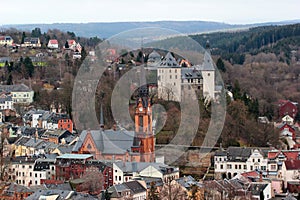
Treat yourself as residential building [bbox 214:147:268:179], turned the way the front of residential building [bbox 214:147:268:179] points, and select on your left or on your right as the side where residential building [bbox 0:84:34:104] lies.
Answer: on your right

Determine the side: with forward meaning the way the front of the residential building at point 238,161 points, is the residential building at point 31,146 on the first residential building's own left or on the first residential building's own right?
on the first residential building's own right

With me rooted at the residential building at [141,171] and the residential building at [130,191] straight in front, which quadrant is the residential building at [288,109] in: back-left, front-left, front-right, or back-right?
back-left

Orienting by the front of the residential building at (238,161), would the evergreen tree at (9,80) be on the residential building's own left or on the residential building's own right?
on the residential building's own right

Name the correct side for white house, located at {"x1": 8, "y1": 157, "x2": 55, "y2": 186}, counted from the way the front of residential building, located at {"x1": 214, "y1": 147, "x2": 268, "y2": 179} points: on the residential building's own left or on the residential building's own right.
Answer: on the residential building's own right

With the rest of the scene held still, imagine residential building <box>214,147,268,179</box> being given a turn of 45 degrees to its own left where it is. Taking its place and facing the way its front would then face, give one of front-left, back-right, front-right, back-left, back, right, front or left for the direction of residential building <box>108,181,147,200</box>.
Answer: right

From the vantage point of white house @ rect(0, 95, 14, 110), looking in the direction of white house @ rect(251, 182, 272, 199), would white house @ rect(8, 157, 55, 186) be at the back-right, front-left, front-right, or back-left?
front-right

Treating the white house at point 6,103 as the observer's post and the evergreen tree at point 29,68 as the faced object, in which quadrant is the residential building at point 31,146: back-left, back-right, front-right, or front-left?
back-right

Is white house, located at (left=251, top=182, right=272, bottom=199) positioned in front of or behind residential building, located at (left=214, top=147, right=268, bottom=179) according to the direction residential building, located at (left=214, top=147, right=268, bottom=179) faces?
in front

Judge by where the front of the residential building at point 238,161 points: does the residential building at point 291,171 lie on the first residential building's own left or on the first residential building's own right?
on the first residential building's own left

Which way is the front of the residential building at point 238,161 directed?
toward the camera

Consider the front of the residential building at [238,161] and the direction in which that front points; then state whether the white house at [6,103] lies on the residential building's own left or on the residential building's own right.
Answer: on the residential building's own right

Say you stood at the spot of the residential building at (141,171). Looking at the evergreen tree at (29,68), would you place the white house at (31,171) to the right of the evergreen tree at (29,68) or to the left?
left

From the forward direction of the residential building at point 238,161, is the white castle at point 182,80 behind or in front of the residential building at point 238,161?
behind
